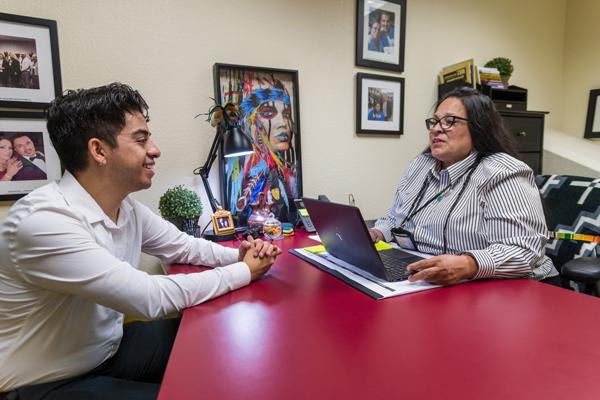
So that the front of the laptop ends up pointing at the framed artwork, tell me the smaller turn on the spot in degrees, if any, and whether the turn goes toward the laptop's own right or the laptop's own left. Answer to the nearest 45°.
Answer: approximately 90° to the laptop's own left

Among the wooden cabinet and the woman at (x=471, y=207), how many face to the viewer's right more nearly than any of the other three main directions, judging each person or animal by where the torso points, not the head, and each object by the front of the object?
0

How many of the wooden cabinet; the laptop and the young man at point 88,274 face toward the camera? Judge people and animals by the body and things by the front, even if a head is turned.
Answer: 1

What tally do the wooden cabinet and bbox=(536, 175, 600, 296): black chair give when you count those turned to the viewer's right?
0

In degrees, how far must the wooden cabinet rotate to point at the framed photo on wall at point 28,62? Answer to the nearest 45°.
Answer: approximately 45° to its right

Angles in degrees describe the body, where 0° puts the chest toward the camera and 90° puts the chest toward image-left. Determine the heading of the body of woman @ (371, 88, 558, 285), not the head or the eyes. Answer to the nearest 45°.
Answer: approximately 45°

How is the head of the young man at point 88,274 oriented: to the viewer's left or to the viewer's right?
to the viewer's right

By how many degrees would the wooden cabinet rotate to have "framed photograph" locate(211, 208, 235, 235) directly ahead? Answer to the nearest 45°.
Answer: approximately 45° to its right

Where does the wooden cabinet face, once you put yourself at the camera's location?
facing the viewer

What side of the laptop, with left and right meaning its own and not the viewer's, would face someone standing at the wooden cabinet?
front

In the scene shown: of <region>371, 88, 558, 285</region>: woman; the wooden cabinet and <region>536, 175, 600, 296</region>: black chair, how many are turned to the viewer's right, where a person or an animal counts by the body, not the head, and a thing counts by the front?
0

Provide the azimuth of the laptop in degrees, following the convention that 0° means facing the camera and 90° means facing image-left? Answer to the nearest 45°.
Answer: approximately 225°

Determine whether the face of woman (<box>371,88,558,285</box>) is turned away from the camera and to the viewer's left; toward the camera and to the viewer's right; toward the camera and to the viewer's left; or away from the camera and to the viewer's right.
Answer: toward the camera and to the viewer's left

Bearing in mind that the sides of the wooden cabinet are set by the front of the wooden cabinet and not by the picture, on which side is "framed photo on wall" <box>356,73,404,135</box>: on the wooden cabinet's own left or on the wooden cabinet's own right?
on the wooden cabinet's own right

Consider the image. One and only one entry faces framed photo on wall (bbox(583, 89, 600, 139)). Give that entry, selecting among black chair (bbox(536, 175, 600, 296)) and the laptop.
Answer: the laptop

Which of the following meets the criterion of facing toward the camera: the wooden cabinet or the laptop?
the wooden cabinet
